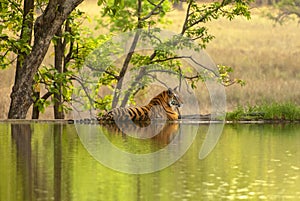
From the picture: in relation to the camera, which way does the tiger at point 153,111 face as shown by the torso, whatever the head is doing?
to the viewer's right

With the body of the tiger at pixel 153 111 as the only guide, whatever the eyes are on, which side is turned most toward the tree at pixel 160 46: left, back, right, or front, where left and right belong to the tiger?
left
